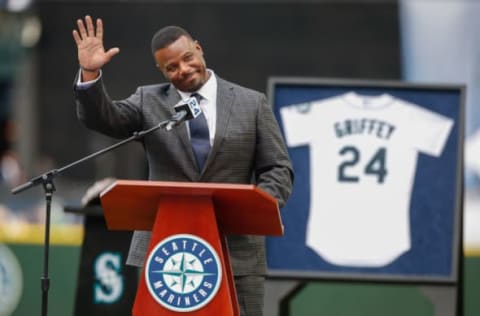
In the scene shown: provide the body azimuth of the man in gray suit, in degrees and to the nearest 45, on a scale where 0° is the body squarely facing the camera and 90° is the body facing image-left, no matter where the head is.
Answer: approximately 0°

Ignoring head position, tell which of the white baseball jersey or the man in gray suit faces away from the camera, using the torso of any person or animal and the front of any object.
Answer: the white baseball jersey

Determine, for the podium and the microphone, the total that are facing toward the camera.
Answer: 1

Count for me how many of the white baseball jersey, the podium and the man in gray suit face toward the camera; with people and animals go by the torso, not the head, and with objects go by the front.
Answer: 2

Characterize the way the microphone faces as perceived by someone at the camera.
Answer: facing away from the viewer and to the right of the viewer

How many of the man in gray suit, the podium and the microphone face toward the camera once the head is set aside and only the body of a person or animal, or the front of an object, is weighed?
2

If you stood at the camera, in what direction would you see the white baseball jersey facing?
facing away from the viewer
